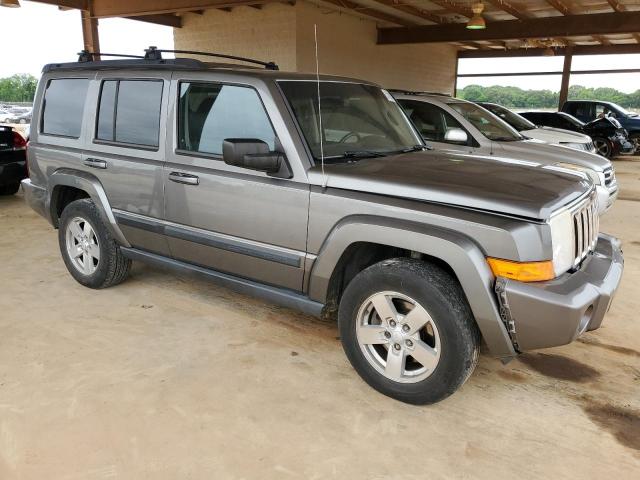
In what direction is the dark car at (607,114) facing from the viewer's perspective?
to the viewer's right

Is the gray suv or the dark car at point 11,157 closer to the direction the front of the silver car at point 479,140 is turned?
the gray suv

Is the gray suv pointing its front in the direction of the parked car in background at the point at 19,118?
no

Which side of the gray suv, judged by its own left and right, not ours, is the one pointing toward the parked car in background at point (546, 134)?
left

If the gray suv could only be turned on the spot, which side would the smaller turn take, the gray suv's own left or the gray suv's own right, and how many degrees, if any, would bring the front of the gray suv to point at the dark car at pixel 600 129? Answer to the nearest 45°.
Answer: approximately 90° to the gray suv's own left

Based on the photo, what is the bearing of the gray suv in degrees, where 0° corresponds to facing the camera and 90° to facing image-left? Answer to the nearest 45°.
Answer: approximately 315°

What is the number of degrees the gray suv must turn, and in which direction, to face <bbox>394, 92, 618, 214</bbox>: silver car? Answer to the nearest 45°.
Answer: approximately 90° to its left

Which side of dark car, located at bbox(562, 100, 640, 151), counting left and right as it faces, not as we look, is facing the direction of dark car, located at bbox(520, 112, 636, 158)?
right

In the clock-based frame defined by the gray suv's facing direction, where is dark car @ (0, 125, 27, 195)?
The dark car is roughly at 6 o'clock from the gray suv.

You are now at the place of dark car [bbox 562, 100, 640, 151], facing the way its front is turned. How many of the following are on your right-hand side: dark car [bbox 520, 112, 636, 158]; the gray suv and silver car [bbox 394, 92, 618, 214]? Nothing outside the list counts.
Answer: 3

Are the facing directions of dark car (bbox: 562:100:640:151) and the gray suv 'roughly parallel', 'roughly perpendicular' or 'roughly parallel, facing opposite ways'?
roughly parallel

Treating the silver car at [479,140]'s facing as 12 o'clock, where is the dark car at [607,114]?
The dark car is roughly at 8 o'clock from the silver car.

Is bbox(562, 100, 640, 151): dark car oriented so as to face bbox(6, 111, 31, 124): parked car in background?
no
